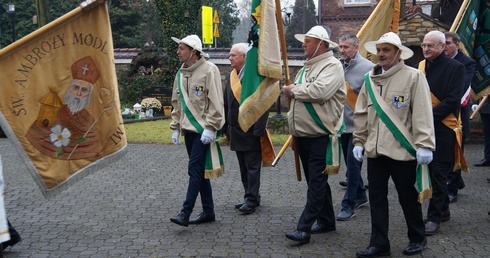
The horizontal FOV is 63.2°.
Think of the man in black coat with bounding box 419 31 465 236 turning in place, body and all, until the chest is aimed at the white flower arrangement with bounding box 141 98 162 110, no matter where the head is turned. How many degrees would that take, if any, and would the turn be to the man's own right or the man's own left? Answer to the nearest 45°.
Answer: approximately 90° to the man's own right

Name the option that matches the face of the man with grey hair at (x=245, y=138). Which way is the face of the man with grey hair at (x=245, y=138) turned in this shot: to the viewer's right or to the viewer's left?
to the viewer's left

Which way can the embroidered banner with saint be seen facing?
toward the camera

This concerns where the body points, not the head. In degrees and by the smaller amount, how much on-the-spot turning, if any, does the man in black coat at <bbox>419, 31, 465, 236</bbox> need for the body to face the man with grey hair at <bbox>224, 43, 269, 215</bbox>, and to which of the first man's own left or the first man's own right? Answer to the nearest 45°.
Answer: approximately 45° to the first man's own right

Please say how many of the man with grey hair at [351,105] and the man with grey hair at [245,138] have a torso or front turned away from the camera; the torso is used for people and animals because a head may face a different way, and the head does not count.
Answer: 0

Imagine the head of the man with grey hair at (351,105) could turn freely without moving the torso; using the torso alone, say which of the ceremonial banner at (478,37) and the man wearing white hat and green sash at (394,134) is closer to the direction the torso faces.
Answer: the man wearing white hat and green sash

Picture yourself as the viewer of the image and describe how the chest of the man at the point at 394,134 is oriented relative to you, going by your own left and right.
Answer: facing the viewer and to the left of the viewer

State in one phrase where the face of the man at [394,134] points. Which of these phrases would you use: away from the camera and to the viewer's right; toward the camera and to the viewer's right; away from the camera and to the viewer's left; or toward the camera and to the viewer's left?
toward the camera and to the viewer's left

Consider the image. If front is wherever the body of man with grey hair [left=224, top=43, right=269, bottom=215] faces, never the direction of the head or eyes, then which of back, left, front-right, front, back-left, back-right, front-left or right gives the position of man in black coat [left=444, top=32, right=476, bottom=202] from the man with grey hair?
back-left

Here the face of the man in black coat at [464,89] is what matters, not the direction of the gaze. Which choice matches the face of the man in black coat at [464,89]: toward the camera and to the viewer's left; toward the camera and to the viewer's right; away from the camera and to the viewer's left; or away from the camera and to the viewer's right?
toward the camera and to the viewer's left

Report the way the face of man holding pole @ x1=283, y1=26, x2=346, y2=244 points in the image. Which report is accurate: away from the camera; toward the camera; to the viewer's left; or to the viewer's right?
to the viewer's left

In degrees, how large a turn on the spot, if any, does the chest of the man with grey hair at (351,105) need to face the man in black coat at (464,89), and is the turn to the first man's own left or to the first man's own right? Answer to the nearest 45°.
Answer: approximately 180°
